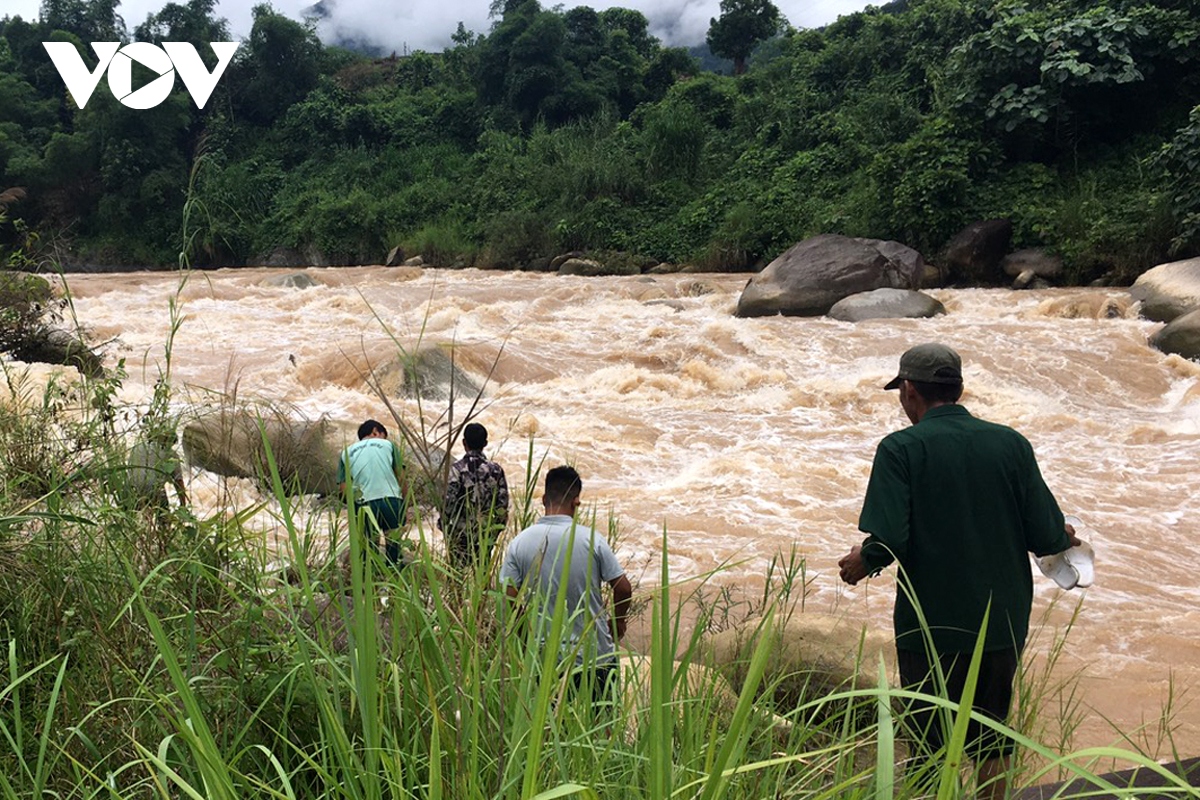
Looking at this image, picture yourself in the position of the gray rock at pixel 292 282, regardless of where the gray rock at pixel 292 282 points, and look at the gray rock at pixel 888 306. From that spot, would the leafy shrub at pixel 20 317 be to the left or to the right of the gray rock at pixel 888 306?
right

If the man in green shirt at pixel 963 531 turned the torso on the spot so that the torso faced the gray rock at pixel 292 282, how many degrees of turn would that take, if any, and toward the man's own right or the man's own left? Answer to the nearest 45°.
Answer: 0° — they already face it

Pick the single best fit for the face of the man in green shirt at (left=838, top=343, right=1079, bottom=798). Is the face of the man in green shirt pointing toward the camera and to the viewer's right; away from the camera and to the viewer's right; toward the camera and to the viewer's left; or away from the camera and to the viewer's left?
away from the camera and to the viewer's left

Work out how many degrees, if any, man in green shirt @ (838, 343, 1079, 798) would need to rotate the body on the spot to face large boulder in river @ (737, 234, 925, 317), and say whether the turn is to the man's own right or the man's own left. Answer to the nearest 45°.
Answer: approximately 45° to the man's own right

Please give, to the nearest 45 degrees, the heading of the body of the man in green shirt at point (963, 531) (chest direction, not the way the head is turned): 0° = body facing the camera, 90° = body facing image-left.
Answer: approximately 135°
